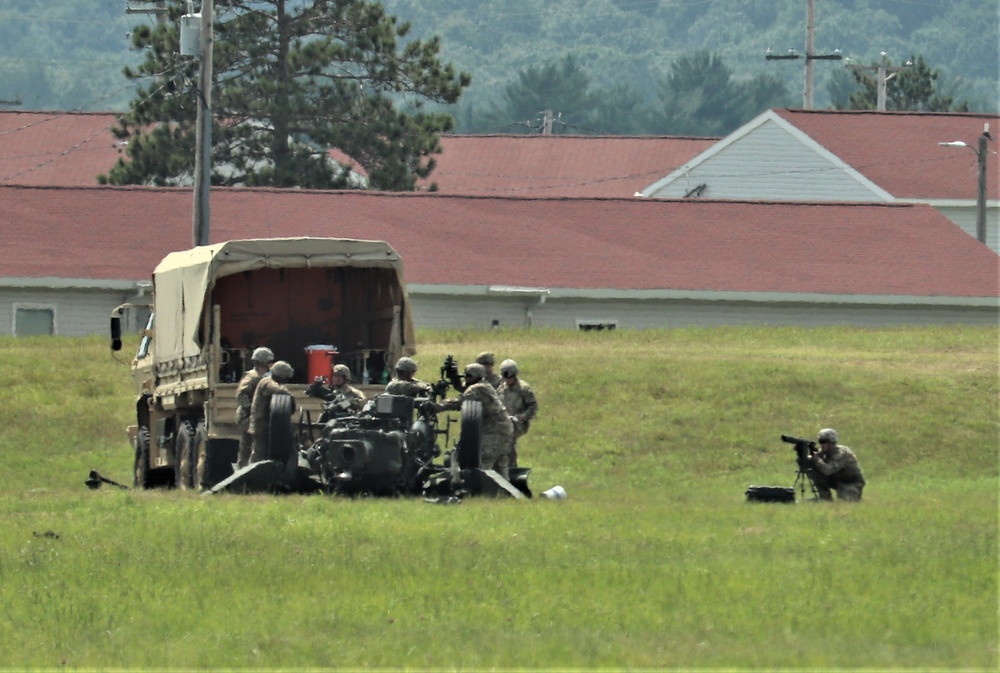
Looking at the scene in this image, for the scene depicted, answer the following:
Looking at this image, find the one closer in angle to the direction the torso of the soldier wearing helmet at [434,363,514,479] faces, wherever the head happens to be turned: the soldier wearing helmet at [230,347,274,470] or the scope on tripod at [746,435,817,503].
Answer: the soldier wearing helmet

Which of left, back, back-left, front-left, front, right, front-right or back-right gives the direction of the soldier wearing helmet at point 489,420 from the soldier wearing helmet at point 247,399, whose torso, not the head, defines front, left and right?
front

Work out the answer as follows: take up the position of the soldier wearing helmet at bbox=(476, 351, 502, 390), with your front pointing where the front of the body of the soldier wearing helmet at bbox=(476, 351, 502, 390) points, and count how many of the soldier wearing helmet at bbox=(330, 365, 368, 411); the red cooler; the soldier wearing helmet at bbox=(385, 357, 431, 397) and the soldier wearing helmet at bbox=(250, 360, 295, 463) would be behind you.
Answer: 0

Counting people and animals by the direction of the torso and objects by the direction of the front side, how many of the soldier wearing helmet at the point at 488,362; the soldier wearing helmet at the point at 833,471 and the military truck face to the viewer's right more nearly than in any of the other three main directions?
0

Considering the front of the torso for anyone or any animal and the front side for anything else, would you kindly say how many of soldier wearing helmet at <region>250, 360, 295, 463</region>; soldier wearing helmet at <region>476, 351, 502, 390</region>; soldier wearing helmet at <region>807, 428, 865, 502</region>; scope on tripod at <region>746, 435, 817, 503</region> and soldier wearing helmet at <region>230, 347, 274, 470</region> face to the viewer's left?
3

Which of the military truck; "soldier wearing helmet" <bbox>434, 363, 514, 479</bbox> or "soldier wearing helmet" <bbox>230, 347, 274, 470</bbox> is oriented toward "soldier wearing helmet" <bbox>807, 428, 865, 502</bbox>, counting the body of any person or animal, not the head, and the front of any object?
"soldier wearing helmet" <bbox>230, 347, 274, 470</bbox>

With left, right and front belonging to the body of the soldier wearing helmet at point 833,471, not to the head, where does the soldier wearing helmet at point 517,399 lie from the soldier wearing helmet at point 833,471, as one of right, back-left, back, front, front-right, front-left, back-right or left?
front

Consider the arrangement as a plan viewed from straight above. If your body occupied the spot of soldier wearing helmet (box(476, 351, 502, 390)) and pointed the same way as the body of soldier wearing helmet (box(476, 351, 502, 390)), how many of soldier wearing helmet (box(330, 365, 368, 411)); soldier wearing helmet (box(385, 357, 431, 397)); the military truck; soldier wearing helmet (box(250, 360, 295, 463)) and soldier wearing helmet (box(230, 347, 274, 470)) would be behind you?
0

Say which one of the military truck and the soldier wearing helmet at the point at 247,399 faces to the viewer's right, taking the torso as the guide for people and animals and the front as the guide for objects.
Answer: the soldier wearing helmet

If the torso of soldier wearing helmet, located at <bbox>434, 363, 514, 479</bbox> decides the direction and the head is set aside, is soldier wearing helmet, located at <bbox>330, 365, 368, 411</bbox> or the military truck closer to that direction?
the soldier wearing helmet

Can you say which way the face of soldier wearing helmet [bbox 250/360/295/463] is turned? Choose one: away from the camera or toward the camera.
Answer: away from the camera

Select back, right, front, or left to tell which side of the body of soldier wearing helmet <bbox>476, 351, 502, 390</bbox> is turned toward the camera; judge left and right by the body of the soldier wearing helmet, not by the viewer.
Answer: left

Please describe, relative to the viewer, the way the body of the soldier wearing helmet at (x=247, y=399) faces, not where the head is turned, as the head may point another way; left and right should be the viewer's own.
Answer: facing to the right of the viewer

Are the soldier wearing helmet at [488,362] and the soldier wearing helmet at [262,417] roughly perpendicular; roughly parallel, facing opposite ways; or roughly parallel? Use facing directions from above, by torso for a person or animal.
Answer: roughly parallel, facing opposite ways

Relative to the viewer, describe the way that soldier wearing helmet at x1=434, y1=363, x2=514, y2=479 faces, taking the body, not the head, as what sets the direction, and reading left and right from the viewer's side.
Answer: facing to the left of the viewer

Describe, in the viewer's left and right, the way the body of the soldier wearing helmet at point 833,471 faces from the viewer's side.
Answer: facing to the left of the viewer
